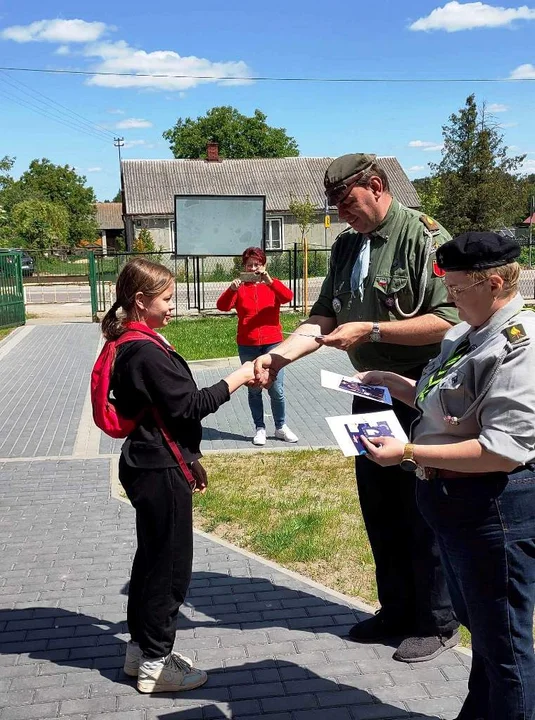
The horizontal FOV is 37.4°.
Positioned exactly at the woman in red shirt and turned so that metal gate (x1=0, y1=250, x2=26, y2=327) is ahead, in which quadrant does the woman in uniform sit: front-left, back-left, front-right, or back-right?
back-left

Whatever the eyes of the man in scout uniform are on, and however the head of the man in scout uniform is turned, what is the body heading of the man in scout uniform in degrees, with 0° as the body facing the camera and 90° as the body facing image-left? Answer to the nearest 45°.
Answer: approximately 45°

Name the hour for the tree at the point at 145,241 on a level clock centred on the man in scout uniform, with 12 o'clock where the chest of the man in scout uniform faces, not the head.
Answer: The tree is roughly at 4 o'clock from the man in scout uniform.

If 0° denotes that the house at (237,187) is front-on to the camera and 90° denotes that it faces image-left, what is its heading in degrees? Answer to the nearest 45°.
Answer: approximately 0°

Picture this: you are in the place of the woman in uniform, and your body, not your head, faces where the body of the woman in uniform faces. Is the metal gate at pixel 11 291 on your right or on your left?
on your right

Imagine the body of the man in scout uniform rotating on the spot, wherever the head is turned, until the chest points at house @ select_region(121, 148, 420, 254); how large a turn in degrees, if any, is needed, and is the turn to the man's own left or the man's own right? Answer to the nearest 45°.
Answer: approximately 135° to the man's own right

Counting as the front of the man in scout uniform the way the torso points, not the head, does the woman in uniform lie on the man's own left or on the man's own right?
on the man's own left

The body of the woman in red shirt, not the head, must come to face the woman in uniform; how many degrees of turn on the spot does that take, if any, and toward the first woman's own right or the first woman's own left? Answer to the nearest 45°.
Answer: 0° — they already face them

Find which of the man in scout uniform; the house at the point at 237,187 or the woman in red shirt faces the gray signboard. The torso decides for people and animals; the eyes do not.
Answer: the house

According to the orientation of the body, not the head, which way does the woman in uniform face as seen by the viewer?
to the viewer's left
